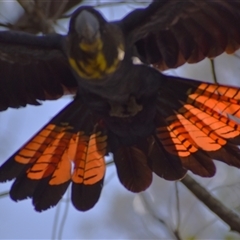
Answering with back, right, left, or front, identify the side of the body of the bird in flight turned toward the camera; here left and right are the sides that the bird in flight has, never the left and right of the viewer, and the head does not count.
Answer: front
